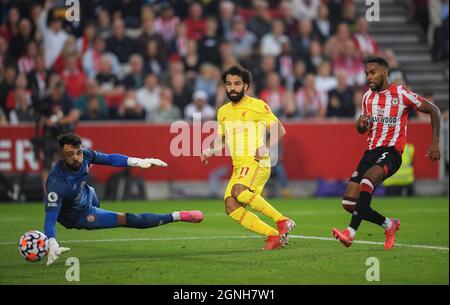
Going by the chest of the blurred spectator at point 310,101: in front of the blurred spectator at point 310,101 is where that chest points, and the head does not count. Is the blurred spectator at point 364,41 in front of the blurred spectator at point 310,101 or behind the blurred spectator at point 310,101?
behind

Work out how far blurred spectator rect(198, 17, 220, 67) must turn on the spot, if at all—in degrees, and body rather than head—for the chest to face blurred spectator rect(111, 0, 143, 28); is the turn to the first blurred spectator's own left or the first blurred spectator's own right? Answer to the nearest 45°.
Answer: approximately 90° to the first blurred spectator's own right

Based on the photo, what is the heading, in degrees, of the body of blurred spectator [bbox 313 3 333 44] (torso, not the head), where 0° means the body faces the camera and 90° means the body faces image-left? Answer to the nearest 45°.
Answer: approximately 0°

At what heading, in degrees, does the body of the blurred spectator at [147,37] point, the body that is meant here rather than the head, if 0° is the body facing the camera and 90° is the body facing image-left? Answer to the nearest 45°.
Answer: approximately 0°

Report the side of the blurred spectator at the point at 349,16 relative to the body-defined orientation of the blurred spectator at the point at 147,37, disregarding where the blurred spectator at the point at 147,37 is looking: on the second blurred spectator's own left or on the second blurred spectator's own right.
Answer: on the second blurred spectator's own left

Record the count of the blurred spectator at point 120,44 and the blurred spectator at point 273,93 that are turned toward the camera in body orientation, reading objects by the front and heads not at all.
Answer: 2
